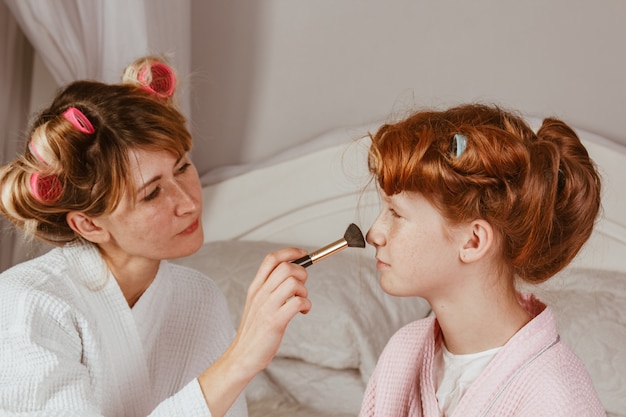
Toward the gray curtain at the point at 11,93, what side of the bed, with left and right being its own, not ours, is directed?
right

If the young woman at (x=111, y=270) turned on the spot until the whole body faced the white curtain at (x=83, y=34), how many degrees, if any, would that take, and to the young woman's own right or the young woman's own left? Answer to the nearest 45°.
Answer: approximately 135° to the young woman's own left

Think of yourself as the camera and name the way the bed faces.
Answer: facing the viewer

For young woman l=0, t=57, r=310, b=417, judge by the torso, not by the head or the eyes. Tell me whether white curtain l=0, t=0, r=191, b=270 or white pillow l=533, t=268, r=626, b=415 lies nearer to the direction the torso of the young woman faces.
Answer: the white pillow

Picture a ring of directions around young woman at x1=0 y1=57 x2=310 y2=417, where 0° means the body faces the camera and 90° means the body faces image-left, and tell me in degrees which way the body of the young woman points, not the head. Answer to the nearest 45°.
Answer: approximately 315°

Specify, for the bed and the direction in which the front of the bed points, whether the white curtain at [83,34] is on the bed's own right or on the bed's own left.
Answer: on the bed's own right

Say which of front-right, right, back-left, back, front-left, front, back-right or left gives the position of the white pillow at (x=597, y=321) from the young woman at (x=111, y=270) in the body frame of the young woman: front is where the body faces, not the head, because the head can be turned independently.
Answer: front-left

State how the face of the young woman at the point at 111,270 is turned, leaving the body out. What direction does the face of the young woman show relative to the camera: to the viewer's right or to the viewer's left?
to the viewer's right

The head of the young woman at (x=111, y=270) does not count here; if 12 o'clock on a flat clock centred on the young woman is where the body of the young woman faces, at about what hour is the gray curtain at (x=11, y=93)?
The gray curtain is roughly at 7 o'clock from the young woman.

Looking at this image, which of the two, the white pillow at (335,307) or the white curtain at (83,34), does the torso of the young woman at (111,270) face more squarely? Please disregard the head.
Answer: the white pillow
